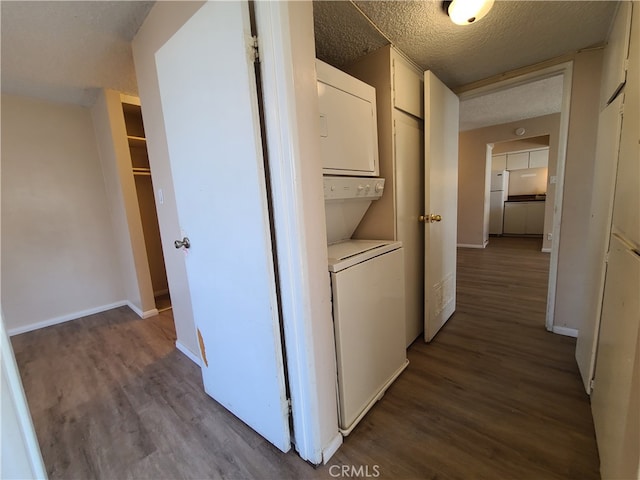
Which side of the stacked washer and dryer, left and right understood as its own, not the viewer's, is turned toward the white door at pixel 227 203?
right

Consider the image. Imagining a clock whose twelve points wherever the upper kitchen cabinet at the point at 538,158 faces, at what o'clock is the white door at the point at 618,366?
The white door is roughly at 12 o'clock from the upper kitchen cabinet.

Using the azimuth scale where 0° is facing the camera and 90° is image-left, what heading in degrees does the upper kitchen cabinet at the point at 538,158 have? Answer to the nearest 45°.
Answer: approximately 0°

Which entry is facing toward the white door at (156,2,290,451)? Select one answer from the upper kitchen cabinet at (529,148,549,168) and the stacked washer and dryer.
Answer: the upper kitchen cabinet

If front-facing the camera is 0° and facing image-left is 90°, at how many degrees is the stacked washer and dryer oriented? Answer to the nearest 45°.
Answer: approximately 315°

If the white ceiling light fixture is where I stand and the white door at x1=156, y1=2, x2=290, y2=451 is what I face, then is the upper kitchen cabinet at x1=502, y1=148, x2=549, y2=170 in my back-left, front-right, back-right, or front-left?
back-right

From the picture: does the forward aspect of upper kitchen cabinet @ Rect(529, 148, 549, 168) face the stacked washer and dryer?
yes
